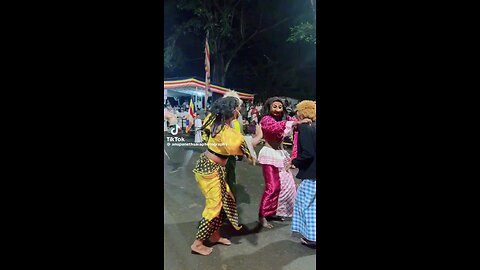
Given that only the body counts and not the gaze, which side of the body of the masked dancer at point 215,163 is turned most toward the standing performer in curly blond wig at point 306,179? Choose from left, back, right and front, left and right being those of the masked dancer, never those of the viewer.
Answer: front

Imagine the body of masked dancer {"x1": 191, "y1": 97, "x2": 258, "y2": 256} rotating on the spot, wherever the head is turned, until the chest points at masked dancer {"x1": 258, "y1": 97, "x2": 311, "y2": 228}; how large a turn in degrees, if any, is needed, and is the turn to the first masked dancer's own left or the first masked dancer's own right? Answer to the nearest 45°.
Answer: approximately 45° to the first masked dancer's own left

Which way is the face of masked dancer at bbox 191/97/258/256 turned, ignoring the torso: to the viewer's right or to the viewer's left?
to the viewer's right

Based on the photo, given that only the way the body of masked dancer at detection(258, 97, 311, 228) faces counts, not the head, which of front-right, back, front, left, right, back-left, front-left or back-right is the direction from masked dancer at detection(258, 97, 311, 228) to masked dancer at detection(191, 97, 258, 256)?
right

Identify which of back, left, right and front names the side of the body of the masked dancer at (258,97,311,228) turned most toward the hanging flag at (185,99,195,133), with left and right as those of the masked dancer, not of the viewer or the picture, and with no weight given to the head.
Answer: back

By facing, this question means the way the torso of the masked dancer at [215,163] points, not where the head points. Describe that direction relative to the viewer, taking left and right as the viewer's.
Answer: facing to the right of the viewer

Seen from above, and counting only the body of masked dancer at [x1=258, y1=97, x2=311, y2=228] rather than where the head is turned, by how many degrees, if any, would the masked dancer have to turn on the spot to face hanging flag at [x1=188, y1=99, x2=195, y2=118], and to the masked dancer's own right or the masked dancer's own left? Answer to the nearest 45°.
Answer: approximately 90° to the masked dancer's own right
